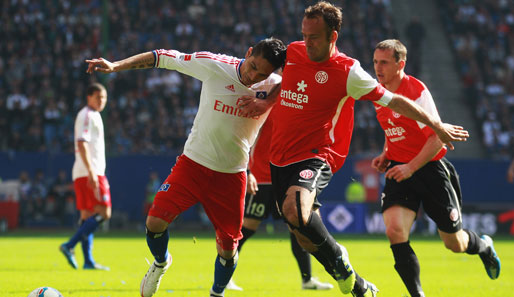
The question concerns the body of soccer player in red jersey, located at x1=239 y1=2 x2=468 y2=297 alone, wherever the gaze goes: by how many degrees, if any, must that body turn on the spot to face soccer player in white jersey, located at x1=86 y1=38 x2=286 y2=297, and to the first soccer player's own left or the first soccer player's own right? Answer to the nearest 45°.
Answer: approximately 45° to the first soccer player's own right

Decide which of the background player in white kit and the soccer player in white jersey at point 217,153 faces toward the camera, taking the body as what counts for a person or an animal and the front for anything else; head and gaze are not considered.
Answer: the soccer player in white jersey

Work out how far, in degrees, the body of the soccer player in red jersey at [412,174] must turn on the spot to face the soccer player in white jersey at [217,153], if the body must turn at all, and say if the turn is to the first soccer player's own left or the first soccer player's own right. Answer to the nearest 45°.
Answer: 0° — they already face them

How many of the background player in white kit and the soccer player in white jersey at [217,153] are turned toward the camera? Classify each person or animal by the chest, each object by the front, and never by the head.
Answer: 1

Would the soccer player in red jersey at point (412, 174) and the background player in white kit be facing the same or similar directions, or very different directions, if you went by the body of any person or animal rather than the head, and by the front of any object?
very different directions

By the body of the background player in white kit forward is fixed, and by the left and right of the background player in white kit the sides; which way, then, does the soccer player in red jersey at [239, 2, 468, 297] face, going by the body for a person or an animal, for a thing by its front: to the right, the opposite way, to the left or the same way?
the opposite way

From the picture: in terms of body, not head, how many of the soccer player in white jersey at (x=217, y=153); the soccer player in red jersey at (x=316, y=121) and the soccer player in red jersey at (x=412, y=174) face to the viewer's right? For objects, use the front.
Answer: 0

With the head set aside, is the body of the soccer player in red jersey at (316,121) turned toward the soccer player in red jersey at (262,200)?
no

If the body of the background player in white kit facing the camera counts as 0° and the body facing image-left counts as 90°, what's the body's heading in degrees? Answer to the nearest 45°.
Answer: approximately 270°

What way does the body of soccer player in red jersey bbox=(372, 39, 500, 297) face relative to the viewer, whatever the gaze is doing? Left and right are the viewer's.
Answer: facing the viewer and to the left of the viewer

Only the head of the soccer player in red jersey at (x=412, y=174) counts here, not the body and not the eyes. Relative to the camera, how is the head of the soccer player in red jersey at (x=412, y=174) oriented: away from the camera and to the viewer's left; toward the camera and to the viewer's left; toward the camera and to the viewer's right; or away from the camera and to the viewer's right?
toward the camera and to the viewer's left

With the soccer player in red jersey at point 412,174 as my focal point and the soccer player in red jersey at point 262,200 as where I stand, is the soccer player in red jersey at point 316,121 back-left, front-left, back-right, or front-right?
front-right

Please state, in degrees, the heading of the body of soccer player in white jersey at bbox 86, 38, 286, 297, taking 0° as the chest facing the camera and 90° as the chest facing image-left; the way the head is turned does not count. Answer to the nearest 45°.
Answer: approximately 0°

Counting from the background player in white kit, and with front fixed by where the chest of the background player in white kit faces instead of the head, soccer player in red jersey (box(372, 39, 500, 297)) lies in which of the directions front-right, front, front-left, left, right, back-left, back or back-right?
front-right

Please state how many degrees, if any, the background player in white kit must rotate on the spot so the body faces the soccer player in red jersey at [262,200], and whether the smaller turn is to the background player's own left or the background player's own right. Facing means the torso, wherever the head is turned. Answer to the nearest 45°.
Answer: approximately 45° to the background player's own right
